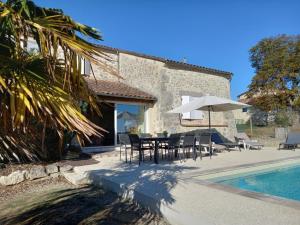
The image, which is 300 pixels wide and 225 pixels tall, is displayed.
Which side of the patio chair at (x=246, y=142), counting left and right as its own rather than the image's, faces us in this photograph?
right

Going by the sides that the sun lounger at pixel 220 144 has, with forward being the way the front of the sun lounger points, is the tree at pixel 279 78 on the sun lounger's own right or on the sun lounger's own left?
on the sun lounger's own left

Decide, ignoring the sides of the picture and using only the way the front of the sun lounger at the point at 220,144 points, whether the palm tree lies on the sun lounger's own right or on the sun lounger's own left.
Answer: on the sun lounger's own right

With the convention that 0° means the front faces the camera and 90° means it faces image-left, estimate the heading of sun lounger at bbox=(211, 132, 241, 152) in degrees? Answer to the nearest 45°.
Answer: approximately 270°

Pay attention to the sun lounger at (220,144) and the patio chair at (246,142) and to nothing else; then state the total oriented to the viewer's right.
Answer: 2

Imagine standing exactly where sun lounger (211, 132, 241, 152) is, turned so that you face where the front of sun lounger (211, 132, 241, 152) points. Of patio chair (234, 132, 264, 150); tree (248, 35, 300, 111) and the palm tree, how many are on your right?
1

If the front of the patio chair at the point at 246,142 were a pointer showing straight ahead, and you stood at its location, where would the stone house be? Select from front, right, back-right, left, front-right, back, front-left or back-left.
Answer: back

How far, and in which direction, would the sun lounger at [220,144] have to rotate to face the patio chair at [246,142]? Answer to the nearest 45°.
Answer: approximately 45° to its left

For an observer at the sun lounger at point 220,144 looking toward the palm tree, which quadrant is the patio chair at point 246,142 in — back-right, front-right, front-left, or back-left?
back-left
